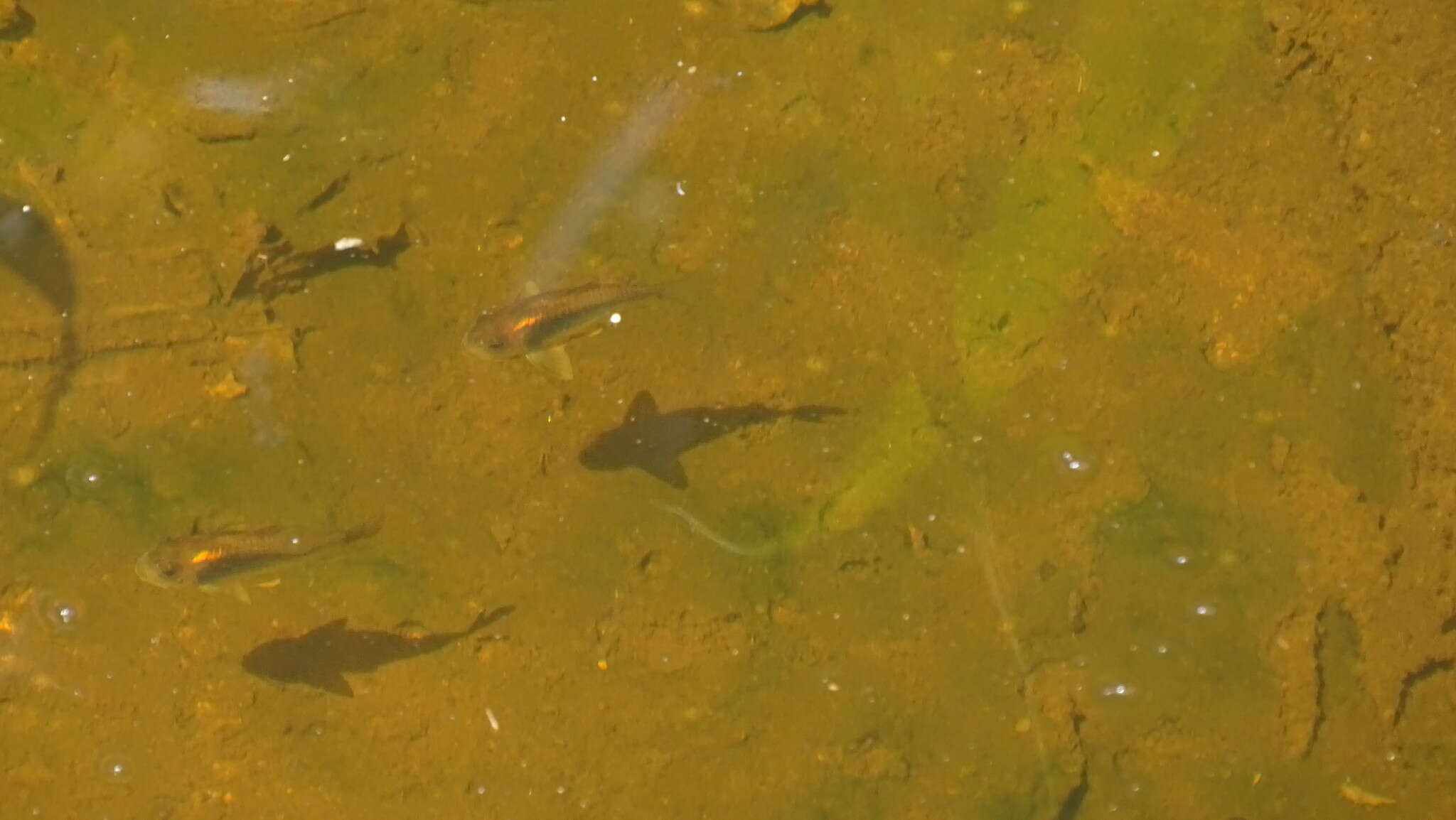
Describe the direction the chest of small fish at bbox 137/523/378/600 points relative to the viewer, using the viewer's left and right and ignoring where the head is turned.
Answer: facing to the left of the viewer
